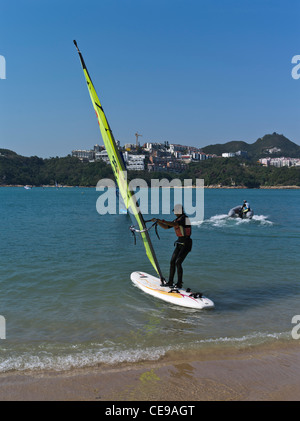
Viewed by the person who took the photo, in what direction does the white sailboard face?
facing away from the viewer and to the left of the viewer

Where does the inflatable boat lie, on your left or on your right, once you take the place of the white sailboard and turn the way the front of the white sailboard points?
on your right

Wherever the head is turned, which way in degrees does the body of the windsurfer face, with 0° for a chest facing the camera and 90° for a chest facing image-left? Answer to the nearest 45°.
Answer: approximately 90°
